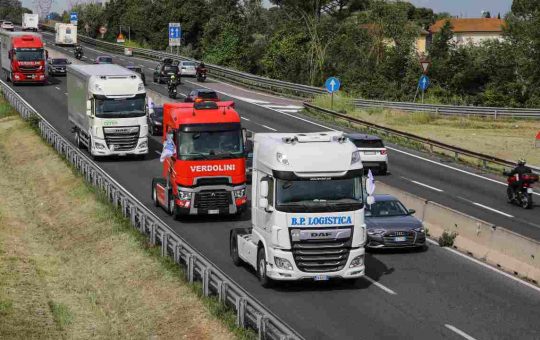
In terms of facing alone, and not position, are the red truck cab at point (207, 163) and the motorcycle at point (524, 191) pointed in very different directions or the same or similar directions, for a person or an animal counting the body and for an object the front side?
very different directions

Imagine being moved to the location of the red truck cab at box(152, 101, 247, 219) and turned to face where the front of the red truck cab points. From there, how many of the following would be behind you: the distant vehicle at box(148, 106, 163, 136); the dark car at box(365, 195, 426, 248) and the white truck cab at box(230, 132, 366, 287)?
1

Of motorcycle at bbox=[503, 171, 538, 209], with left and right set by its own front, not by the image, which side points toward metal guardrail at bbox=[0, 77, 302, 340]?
left

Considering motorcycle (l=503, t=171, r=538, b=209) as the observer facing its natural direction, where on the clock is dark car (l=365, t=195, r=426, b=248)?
The dark car is roughly at 8 o'clock from the motorcycle.

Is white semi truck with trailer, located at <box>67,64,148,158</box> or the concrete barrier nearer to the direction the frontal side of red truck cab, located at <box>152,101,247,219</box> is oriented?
the concrete barrier

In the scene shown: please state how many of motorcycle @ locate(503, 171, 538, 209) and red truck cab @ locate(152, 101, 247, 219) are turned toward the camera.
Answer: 1

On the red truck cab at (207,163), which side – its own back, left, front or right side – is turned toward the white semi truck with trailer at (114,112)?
back

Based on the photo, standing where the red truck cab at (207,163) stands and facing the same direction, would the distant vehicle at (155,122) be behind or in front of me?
behind

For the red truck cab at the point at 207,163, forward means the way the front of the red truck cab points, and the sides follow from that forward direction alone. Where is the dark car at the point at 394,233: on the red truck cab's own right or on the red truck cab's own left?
on the red truck cab's own left

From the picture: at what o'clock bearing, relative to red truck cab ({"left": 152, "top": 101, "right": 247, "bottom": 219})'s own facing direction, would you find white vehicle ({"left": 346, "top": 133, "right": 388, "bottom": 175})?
The white vehicle is roughly at 7 o'clock from the red truck cab.

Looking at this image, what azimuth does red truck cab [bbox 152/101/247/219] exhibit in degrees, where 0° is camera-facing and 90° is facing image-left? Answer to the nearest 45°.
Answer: approximately 0°

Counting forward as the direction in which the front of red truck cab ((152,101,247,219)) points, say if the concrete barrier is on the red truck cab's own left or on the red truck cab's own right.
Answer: on the red truck cab's own left

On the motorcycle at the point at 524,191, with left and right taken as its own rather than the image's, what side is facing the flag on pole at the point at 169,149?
left

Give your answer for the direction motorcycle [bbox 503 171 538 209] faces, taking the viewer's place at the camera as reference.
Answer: facing away from the viewer and to the left of the viewer

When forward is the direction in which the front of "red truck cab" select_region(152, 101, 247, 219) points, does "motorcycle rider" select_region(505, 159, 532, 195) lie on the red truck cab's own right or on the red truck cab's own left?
on the red truck cab's own left

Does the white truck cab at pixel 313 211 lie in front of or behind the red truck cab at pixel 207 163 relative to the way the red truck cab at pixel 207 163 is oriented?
in front
